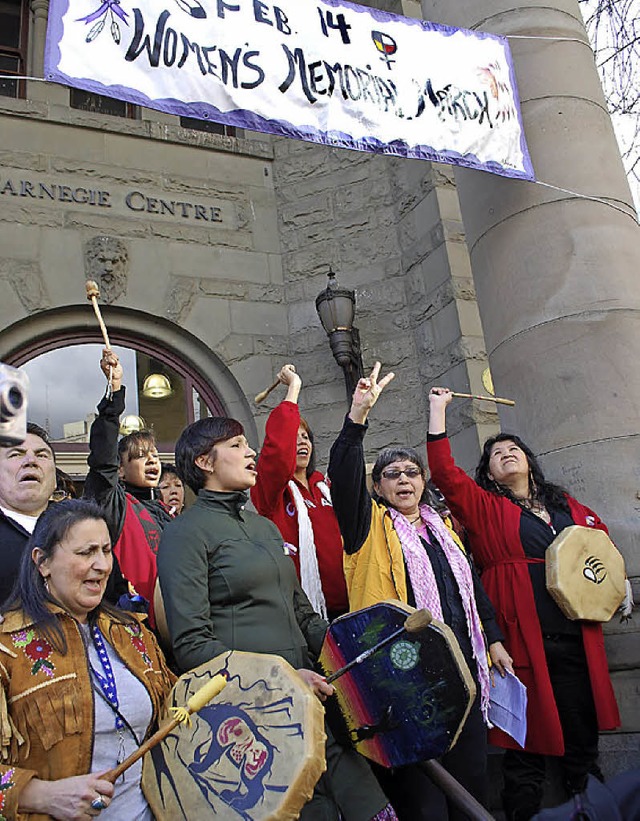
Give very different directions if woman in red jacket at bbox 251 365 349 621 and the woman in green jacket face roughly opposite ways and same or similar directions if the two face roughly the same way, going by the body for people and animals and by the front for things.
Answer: same or similar directions

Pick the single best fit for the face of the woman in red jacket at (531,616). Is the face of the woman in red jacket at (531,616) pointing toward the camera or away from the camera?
toward the camera

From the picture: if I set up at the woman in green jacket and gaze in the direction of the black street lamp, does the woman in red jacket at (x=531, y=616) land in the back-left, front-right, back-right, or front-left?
front-right

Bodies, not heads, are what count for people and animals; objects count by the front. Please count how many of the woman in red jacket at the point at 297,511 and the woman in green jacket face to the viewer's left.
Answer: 0

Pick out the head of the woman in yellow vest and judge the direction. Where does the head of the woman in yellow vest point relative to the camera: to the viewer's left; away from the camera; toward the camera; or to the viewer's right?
toward the camera

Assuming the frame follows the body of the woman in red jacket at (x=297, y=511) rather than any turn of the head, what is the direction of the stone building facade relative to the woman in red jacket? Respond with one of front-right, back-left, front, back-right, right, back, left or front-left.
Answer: back-left

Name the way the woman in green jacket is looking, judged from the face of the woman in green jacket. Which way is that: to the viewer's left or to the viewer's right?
to the viewer's right

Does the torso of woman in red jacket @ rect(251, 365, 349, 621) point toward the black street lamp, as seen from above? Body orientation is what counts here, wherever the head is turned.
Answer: no

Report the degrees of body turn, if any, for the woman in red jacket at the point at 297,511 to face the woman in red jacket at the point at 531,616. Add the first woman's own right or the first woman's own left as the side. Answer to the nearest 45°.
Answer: approximately 45° to the first woman's own left

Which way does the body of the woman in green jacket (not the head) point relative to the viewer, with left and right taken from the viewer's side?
facing the viewer and to the right of the viewer

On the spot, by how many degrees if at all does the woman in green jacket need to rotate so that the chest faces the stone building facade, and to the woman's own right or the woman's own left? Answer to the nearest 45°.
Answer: approximately 135° to the woman's own left

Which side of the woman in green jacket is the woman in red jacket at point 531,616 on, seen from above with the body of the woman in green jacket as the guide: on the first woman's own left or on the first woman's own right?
on the first woman's own left
